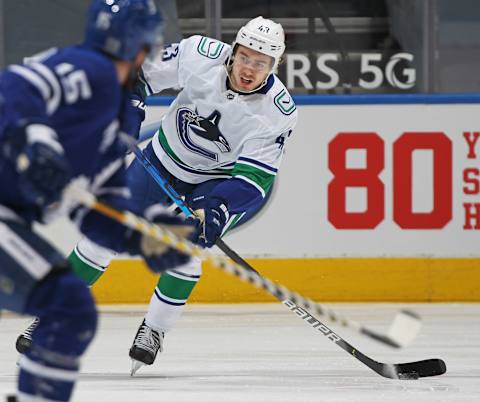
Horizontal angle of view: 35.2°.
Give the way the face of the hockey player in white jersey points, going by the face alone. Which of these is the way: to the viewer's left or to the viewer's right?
to the viewer's left

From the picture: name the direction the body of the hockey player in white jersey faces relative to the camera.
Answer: toward the camera

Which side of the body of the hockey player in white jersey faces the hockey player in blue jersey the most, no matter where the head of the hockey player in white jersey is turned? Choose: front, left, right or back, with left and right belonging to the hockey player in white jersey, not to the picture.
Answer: front

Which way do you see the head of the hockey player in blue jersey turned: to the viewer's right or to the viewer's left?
to the viewer's right
